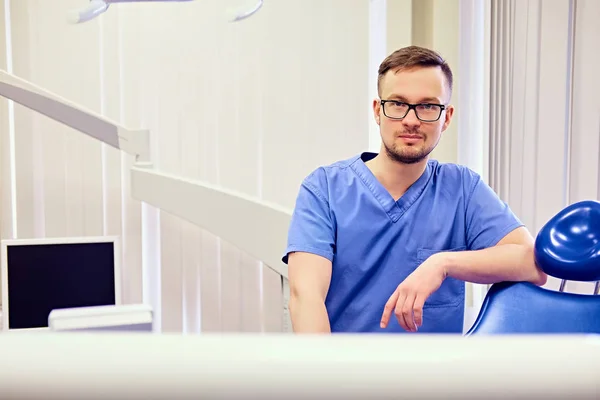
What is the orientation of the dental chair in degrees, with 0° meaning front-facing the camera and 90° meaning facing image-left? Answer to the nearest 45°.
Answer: approximately 0°

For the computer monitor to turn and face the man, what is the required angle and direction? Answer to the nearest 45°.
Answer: approximately 45° to its left

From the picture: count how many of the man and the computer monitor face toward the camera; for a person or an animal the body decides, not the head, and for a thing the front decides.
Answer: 2

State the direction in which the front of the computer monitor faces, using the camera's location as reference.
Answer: facing the viewer

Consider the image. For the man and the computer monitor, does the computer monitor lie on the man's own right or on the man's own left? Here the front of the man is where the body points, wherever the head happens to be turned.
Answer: on the man's own right

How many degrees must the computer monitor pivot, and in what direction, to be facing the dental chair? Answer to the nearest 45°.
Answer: approximately 45° to its left
